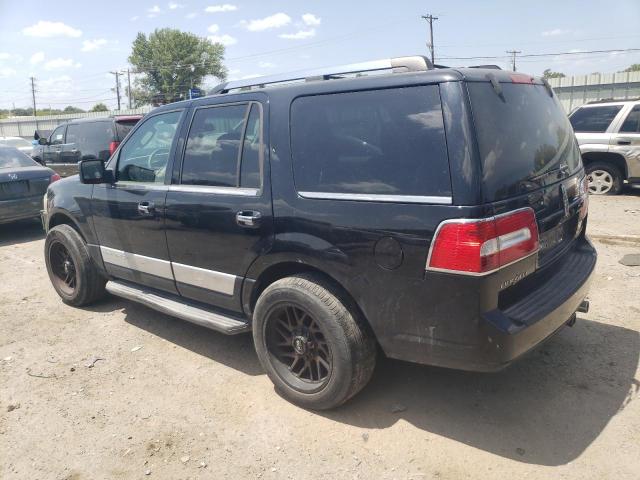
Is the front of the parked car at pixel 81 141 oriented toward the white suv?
no

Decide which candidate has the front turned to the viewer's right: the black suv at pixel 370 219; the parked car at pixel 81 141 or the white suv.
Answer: the white suv

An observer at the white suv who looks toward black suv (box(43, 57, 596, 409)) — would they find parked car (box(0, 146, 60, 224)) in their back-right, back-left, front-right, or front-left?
front-right

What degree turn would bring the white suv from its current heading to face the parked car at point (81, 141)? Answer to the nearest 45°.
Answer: approximately 180°

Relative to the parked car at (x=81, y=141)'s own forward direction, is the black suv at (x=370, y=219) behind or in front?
behind

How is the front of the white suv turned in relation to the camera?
facing to the right of the viewer

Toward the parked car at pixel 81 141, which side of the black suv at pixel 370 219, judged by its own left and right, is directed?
front

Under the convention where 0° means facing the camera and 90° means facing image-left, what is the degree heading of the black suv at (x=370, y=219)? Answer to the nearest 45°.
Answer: approximately 135°

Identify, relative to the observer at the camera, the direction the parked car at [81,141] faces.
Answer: facing away from the viewer and to the left of the viewer

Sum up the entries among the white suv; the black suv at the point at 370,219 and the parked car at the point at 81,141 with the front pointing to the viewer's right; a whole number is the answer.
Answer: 1

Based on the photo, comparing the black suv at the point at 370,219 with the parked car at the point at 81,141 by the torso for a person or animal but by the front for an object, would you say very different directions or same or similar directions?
same or similar directions

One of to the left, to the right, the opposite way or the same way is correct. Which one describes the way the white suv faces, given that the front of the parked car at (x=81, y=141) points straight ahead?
the opposite way

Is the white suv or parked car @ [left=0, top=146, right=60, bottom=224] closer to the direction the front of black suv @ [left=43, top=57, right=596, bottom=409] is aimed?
the parked car
